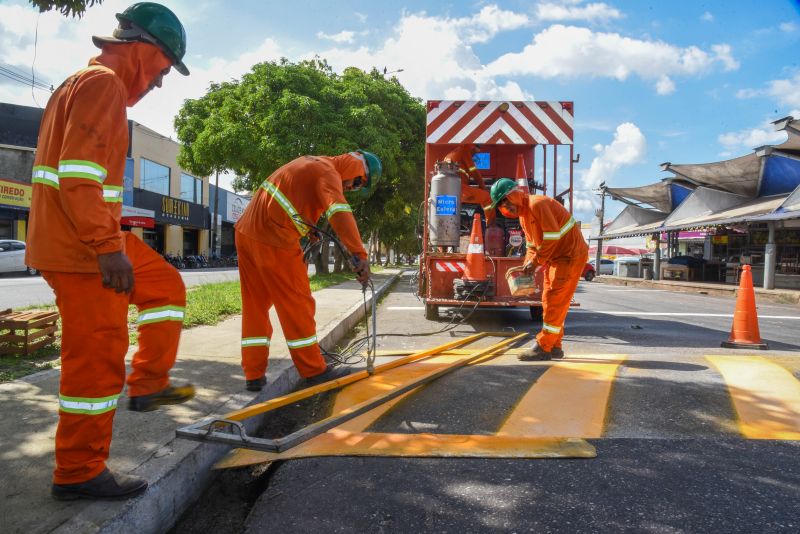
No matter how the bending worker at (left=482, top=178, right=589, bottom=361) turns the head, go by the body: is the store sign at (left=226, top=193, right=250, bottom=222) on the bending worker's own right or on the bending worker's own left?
on the bending worker's own right

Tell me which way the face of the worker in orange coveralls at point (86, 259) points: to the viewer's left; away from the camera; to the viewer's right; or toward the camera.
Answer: to the viewer's right

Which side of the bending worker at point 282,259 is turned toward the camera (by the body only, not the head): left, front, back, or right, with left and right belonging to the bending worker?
right

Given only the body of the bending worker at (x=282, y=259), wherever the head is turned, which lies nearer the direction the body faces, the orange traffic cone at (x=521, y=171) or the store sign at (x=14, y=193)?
the orange traffic cone

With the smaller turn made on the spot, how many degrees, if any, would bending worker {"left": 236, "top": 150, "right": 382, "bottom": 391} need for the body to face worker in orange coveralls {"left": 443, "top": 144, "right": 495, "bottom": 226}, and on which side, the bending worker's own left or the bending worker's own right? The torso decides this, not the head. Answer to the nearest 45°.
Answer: approximately 45° to the bending worker's own left

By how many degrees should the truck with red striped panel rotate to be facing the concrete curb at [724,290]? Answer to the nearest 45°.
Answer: approximately 45° to its right

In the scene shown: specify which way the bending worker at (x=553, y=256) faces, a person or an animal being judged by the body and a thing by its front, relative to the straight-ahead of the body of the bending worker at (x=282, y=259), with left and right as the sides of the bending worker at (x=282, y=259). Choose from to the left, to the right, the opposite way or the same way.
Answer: the opposite way

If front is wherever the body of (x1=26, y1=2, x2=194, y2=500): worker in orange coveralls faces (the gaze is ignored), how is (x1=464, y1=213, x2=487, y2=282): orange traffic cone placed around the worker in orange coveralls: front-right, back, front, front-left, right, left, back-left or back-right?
front-left

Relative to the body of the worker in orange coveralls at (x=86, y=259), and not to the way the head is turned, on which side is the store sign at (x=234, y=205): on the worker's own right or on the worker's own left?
on the worker's own left

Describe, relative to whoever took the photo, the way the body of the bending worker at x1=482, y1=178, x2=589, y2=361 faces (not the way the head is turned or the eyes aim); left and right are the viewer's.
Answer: facing to the left of the viewer

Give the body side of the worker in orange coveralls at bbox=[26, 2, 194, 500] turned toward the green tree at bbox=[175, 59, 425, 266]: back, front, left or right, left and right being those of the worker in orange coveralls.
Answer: left

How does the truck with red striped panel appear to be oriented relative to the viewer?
away from the camera
